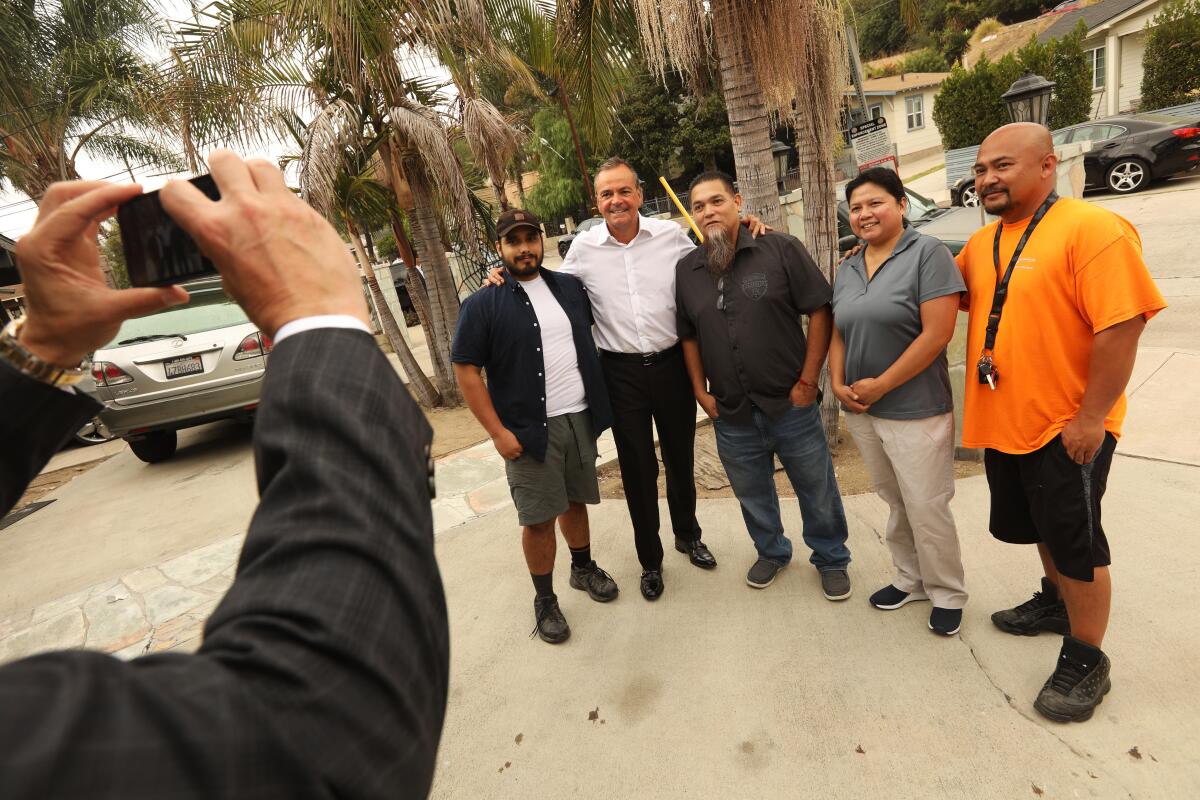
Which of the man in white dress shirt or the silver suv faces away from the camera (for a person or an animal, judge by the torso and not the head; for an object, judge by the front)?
the silver suv

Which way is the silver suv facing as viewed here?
away from the camera

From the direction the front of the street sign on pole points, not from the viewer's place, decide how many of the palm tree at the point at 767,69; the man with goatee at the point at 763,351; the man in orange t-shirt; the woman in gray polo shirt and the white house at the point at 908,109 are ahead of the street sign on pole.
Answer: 4

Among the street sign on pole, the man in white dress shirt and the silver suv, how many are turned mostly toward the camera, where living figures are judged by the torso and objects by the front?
2

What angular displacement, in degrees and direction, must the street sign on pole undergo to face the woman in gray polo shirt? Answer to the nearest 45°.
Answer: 0° — it already faces them

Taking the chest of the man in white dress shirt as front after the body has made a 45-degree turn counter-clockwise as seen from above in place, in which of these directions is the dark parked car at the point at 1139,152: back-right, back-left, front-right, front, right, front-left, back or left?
left

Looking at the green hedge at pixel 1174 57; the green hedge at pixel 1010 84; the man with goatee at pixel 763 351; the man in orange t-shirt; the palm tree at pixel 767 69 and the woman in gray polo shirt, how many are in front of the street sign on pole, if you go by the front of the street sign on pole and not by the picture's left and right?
4

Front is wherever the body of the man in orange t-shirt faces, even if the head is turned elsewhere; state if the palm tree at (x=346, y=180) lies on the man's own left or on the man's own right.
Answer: on the man's own right

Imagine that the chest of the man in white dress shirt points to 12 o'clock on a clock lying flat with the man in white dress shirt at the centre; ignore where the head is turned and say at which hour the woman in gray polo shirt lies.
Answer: The woman in gray polo shirt is roughly at 10 o'clock from the man in white dress shirt.

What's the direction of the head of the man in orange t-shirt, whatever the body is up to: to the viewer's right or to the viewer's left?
to the viewer's left

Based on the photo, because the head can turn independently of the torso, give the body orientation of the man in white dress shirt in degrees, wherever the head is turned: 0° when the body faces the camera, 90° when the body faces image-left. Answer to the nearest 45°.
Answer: approximately 0°

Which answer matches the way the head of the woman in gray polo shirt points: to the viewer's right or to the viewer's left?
to the viewer's left

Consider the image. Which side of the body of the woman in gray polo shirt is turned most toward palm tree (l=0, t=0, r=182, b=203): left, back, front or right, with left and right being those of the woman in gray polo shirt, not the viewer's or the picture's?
right

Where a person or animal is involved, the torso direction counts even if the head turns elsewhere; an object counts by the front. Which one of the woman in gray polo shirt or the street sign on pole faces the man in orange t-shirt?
the street sign on pole
